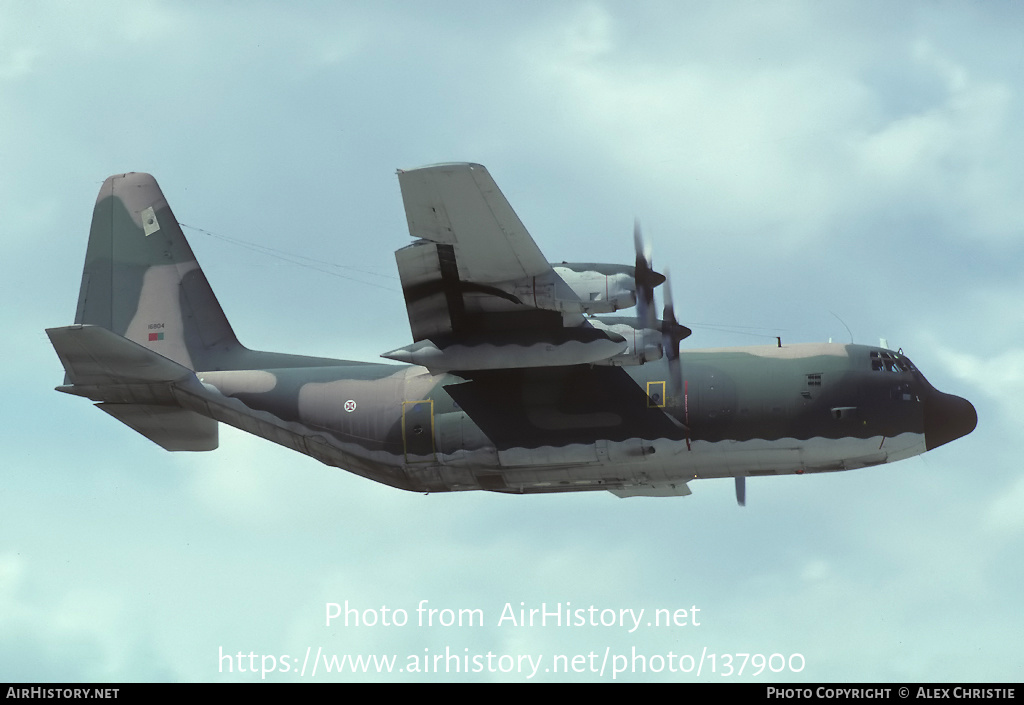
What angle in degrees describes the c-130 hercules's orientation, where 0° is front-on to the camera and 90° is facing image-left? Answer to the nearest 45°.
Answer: approximately 270°
